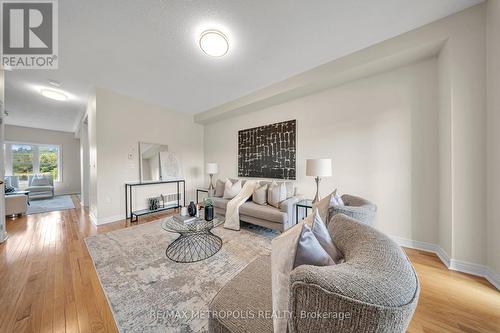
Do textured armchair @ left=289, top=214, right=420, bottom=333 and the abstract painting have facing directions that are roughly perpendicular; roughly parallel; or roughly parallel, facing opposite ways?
roughly perpendicular

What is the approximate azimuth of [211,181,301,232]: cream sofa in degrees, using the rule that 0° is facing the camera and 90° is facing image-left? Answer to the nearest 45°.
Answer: approximately 45°

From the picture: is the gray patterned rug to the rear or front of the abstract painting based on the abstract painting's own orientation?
to the front

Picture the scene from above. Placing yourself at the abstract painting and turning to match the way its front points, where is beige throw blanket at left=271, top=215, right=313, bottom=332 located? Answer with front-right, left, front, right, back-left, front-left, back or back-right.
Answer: front-left

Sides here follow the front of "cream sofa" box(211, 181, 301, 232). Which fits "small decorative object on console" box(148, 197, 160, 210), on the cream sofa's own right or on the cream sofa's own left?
on the cream sofa's own right

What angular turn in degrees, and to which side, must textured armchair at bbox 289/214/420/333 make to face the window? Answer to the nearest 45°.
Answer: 0° — it already faces it

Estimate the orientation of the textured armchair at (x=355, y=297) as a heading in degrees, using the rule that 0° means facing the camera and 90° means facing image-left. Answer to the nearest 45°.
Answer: approximately 90°

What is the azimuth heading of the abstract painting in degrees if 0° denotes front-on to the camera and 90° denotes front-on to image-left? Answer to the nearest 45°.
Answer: approximately 45°

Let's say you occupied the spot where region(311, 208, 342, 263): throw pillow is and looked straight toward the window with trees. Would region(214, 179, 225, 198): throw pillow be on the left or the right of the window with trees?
right

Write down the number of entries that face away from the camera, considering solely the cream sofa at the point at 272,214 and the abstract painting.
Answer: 0
